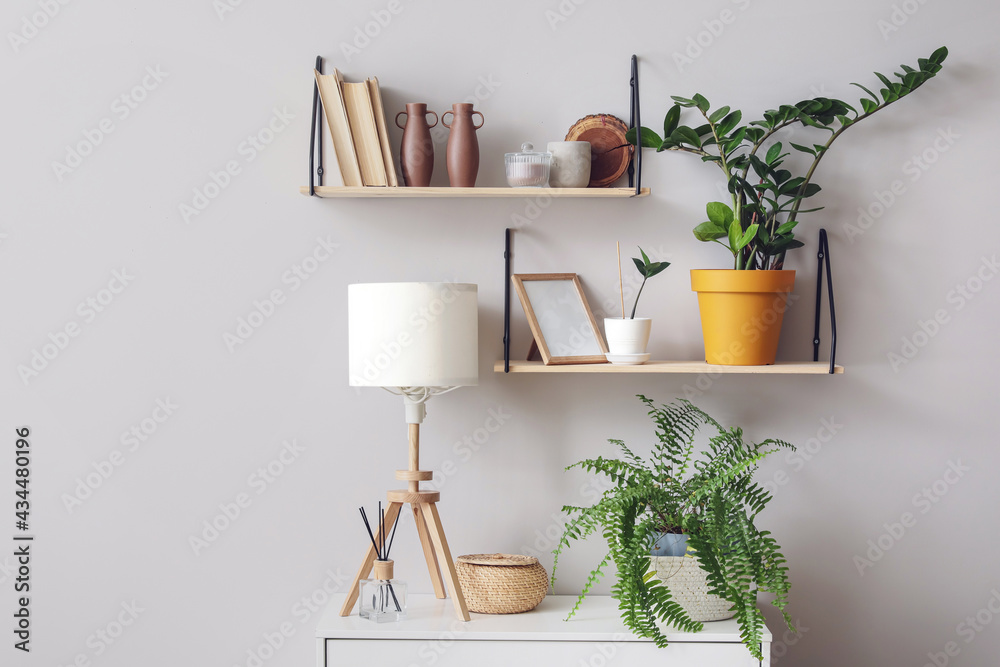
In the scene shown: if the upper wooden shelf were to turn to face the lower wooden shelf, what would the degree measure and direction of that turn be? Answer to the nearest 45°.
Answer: approximately 90° to its left

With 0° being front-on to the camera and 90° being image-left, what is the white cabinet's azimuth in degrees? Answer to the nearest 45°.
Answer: approximately 0°

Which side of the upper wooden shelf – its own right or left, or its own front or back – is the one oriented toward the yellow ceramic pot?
left

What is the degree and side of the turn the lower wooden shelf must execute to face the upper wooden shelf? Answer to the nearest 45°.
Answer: approximately 90° to its right

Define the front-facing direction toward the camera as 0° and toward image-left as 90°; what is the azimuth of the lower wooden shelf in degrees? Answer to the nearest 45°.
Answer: approximately 0°
